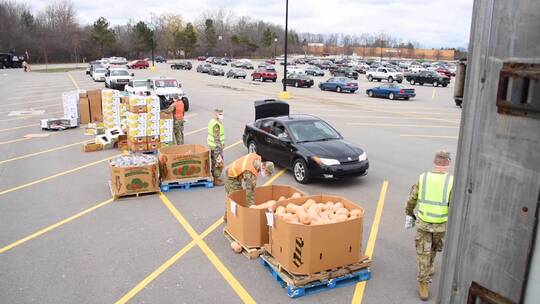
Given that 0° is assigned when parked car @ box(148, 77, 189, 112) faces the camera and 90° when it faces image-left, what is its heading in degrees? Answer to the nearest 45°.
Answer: approximately 315°

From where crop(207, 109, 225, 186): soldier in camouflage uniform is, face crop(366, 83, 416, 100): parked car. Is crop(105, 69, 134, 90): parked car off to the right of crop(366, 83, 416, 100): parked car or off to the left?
left

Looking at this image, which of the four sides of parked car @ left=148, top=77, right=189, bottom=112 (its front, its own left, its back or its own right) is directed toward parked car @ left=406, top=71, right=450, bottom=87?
left

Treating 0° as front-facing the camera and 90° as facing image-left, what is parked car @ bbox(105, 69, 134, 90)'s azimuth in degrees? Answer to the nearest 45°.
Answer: approximately 315°

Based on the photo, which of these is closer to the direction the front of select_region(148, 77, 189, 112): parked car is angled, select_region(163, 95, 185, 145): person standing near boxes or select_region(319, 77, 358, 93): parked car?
the person standing near boxes

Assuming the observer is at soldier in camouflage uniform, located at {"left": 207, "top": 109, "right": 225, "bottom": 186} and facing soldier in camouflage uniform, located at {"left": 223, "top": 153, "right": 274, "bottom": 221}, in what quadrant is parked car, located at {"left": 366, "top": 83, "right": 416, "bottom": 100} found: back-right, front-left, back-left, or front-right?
back-left

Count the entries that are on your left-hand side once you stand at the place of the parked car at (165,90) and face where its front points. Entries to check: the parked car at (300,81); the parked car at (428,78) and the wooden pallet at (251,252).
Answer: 2

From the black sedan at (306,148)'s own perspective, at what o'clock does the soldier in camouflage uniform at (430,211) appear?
The soldier in camouflage uniform is roughly at 1 o'clock from the black sedan.

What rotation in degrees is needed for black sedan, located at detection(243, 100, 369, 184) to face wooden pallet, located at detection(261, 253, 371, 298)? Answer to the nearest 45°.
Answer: approximately 45° to its right

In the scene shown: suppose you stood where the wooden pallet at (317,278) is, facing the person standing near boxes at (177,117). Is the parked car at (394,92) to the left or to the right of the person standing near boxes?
right
